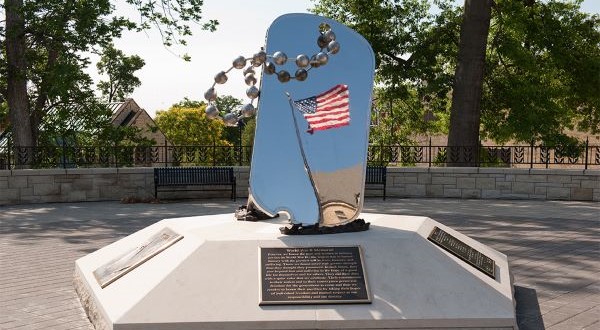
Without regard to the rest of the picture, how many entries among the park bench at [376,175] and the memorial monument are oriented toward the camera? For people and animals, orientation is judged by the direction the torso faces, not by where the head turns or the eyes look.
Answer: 2

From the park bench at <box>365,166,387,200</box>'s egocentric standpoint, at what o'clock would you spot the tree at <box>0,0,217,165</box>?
The tree is roughly at 3 o'clock from the park bench.

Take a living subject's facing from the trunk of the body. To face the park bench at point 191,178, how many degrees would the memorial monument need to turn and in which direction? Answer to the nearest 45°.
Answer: approximately 180°

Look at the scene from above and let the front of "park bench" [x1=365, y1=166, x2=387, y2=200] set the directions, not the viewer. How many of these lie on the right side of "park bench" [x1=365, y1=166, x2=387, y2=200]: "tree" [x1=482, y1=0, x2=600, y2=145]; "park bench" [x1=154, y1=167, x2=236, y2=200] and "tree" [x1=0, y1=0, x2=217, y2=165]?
2

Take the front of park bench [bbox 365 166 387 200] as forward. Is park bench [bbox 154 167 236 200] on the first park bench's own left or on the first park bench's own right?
on the first park bench's own right

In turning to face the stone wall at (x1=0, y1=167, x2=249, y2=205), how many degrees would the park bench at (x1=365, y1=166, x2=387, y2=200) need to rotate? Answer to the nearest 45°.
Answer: approximately 90° to its right

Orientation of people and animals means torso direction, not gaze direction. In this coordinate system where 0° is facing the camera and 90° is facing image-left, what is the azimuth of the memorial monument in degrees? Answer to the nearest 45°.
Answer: approximately 0°

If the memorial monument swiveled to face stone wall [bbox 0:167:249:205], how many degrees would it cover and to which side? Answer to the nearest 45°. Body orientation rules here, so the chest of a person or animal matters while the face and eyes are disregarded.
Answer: approximately 135° to its right

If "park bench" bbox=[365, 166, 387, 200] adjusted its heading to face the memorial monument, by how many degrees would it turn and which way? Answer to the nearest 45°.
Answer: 0° — it already faces it

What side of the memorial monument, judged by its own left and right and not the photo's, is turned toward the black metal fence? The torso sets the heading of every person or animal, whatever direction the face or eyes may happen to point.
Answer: back
